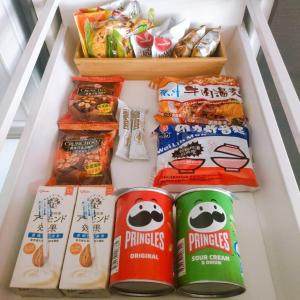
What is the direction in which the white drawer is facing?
toward the camera

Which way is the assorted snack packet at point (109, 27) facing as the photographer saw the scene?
facing the viewer
